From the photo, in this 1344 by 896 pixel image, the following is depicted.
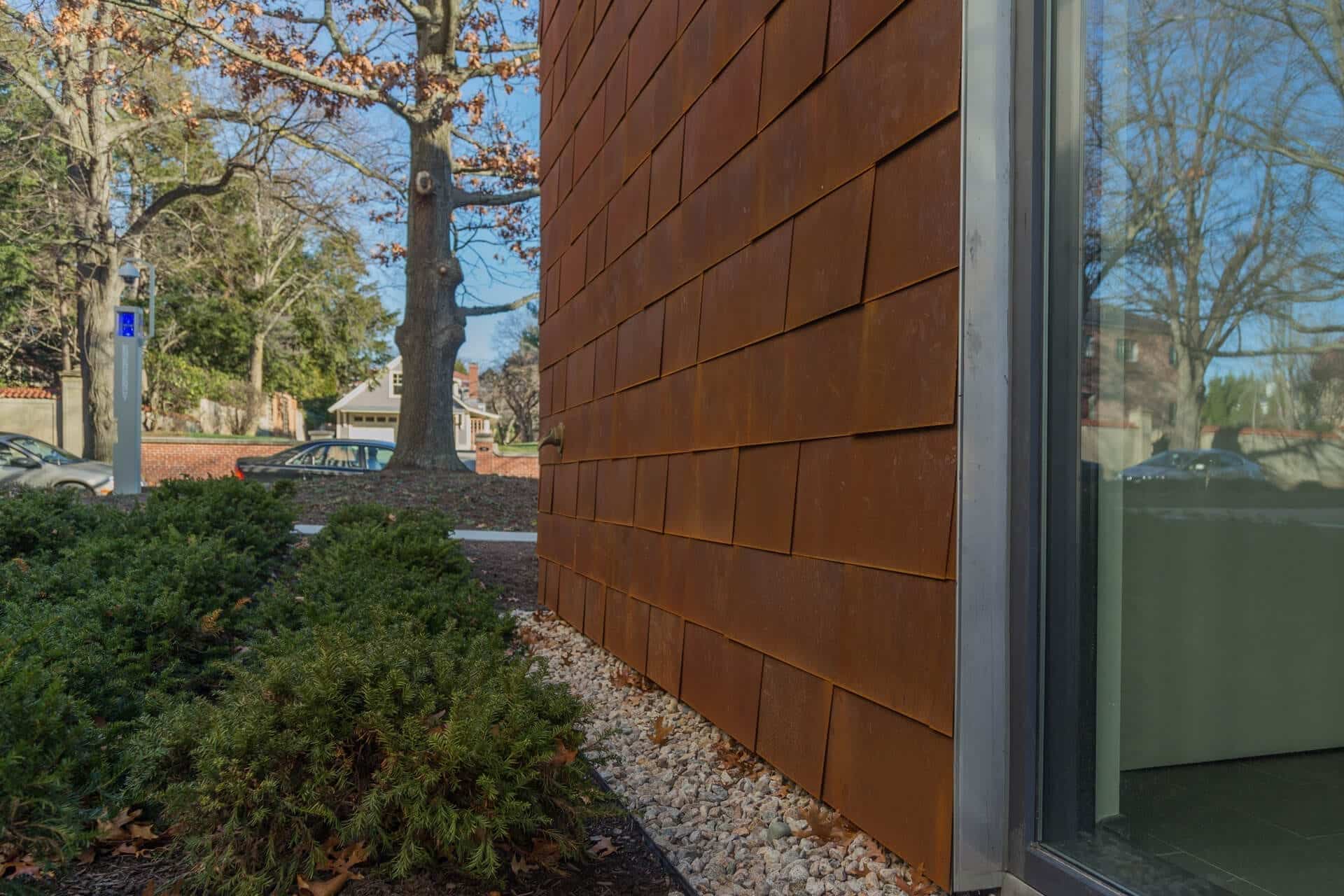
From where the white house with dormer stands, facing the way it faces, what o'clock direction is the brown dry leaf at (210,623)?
The brown dry leaf is roughly at 12 o'clock from the white house with dormer.

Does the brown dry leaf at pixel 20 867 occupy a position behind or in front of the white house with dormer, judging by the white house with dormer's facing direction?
in front

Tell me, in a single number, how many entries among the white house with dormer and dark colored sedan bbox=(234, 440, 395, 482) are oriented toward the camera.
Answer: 1

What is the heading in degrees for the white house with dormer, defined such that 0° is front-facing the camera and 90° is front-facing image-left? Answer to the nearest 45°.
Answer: approximately 0°

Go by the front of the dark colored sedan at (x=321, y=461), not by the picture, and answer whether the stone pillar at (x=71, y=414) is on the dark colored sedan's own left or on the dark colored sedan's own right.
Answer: on the dark colored sedan's own left

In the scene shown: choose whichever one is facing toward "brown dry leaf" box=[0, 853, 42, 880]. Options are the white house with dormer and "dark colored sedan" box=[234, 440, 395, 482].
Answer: the white house with dormer

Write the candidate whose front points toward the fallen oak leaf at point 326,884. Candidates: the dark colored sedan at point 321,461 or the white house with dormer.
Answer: the white house with dormer

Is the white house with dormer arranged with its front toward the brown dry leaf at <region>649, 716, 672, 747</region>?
yes

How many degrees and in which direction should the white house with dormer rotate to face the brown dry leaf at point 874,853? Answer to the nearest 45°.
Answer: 0° — it already faces it
